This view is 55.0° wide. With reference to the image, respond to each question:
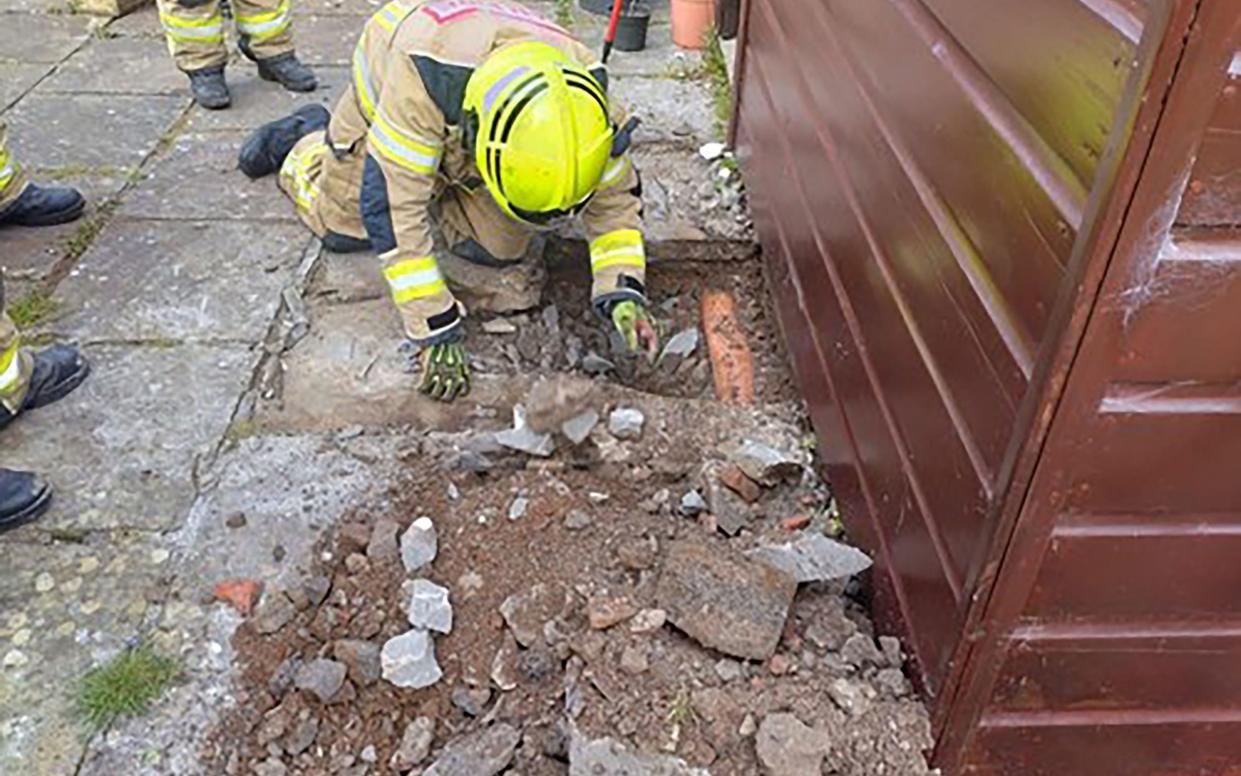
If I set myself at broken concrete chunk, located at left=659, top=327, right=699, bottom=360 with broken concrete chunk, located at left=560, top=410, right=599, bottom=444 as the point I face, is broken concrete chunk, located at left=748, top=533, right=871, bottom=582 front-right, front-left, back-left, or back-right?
front-left

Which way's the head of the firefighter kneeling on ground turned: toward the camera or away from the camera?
toward the camera

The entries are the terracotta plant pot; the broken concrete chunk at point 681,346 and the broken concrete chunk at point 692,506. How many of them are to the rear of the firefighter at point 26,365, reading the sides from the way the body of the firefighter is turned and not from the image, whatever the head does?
0

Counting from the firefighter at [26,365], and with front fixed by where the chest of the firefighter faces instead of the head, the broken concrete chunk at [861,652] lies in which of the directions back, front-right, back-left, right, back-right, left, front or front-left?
front-right

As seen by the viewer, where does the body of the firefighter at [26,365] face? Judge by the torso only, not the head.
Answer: to the viewer's right

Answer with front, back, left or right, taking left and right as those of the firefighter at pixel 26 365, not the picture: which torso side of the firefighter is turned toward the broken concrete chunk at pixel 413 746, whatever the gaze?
right

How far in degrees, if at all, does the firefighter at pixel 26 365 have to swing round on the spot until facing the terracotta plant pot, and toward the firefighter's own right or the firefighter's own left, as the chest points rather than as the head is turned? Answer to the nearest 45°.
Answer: approximately 45° to the firefighter's own left

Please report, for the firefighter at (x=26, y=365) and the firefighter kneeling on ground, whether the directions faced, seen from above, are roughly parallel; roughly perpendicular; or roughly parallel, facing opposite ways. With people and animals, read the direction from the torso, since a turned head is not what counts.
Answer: roughly perpendicular

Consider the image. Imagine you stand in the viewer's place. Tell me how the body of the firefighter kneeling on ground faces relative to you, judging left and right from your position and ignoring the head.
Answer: facing the viewer and to the right of the viewer

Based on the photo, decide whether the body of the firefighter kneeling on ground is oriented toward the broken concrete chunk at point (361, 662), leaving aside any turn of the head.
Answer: no

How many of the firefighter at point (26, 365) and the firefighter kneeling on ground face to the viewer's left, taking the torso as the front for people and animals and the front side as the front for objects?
0

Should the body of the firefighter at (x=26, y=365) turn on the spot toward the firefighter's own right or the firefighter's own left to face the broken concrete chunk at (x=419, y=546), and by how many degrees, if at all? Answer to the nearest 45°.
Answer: approximately 45° to the firefighter's own right

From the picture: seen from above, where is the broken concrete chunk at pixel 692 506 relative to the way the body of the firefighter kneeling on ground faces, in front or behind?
in front
